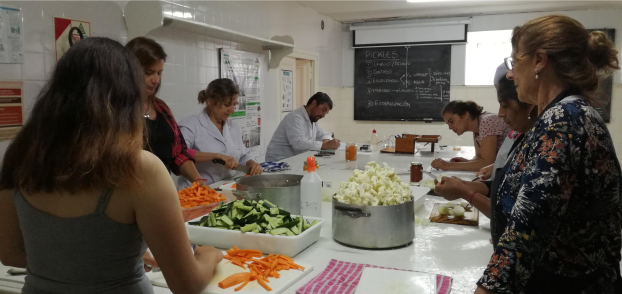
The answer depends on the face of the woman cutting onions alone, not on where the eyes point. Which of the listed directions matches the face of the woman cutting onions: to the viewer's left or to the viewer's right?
to the viewer's left

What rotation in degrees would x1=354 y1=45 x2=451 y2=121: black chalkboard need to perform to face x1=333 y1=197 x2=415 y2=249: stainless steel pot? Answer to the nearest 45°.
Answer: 0° — it already faces it

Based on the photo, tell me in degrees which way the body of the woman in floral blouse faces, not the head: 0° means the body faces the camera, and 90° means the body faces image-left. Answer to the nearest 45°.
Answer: approximately 90°

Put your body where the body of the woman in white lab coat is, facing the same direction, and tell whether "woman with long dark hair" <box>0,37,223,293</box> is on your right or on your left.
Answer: on your right

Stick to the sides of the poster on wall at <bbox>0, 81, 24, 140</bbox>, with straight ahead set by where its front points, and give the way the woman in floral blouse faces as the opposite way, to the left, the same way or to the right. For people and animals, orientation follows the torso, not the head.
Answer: the opposite way

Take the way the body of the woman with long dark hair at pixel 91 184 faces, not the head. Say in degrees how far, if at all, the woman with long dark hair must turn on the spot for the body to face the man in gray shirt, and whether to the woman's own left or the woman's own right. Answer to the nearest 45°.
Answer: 0° — they already face them

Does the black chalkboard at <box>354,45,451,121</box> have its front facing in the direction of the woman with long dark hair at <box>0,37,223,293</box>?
yes

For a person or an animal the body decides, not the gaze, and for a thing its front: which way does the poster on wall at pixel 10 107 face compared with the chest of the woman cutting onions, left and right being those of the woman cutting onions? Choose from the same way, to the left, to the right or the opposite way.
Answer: the opposite way

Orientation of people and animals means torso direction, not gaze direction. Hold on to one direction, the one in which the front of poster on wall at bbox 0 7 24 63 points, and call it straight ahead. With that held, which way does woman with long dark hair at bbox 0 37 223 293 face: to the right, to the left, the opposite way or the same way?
to the left

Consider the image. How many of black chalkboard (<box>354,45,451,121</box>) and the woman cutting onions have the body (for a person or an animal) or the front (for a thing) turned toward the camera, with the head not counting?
1

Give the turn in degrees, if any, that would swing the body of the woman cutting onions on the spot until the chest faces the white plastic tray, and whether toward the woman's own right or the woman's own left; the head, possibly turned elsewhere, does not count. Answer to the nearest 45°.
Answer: approximately 45° to the woman's own left

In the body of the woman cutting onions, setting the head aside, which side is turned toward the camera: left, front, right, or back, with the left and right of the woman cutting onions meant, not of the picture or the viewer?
left
